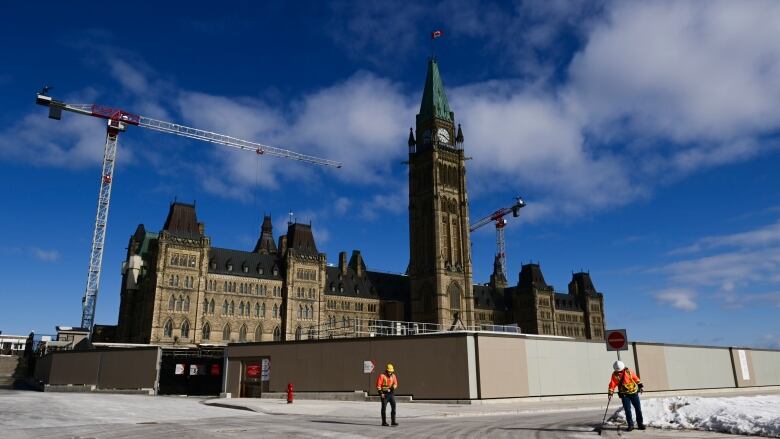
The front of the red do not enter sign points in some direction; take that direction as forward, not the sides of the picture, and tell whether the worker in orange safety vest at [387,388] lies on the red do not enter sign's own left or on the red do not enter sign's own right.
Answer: on the red do not enter sign's own right

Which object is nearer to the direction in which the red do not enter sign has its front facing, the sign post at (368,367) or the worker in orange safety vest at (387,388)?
the worker in orange safety vest

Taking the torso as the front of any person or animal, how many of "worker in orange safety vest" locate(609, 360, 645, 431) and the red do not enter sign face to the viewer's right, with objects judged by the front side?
0

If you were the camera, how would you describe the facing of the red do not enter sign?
facing the viewer

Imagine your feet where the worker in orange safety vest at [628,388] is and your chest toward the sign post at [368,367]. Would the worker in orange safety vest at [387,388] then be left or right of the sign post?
left

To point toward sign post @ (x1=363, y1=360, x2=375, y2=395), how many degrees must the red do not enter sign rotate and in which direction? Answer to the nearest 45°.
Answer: approximately 135° to its right

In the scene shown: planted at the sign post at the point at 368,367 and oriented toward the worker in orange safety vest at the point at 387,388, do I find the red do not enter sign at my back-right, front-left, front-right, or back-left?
front-left

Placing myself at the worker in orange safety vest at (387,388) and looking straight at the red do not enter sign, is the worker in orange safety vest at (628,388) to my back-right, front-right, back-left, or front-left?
front-right

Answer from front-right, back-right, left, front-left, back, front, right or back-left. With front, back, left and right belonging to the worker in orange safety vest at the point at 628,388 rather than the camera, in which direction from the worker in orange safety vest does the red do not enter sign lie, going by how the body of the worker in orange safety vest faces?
back-right

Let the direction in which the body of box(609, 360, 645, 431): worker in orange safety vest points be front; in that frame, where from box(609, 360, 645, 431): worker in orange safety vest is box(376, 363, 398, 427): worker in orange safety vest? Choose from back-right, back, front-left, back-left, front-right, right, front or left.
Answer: front-right

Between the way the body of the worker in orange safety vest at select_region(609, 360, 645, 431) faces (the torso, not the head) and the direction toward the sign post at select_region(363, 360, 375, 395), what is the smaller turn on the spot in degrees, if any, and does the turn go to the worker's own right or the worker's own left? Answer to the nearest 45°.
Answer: approximately 90° to the worker's own right

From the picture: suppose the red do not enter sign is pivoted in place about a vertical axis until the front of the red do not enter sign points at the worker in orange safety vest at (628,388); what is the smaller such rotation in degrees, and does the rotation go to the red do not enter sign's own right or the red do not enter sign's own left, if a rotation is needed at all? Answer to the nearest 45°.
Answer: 0° — it already faces them

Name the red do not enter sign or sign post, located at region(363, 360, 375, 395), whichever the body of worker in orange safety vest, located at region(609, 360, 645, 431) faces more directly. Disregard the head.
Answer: the sign post

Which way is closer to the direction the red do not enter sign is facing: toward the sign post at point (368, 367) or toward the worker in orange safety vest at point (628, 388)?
the worker in orange safety vest

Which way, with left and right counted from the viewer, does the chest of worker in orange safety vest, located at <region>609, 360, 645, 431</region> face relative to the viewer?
facing the viewer and to the left of the viewer
